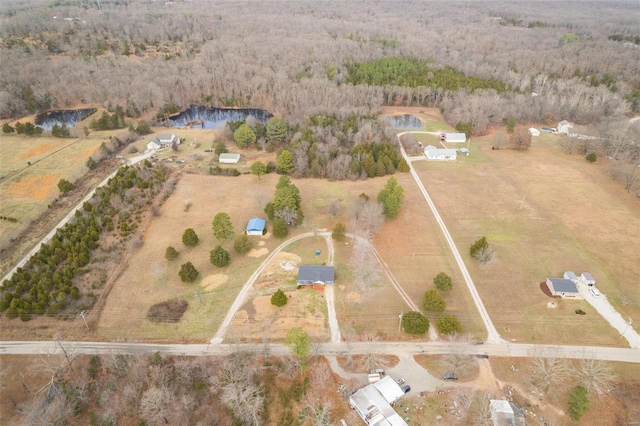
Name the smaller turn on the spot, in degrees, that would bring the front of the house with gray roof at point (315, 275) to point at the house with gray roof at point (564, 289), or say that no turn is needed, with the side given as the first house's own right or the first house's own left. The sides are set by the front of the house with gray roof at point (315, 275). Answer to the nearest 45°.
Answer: approximately 90° to the first house's own left

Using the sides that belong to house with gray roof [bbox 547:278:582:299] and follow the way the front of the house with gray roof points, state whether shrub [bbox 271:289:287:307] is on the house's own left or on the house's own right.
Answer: on the house's own right

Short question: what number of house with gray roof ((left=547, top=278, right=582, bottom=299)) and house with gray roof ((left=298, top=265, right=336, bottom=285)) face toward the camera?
2

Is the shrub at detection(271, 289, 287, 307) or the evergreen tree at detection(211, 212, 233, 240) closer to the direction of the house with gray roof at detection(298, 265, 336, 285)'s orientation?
the shrub

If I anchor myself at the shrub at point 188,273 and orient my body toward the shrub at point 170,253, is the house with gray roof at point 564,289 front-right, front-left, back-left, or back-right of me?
back-right

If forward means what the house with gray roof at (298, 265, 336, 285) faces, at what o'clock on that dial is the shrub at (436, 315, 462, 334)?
The shrub is roughly at 10 o'clock from the house with gray roof.

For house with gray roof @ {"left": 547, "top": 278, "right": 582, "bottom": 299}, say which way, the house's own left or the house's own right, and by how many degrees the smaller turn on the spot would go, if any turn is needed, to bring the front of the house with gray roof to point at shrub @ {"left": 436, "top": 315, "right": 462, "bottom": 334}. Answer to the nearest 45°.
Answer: approximately 45° to the house's own right

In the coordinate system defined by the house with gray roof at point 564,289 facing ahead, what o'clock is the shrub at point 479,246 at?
The shrub is roughly at 3 o'clock from the house with gray roof.

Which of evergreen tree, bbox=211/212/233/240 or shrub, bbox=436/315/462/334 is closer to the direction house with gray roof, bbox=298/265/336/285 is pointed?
the shrub

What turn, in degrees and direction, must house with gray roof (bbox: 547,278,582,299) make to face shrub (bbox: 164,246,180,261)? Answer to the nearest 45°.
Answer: approximately 45° to its right

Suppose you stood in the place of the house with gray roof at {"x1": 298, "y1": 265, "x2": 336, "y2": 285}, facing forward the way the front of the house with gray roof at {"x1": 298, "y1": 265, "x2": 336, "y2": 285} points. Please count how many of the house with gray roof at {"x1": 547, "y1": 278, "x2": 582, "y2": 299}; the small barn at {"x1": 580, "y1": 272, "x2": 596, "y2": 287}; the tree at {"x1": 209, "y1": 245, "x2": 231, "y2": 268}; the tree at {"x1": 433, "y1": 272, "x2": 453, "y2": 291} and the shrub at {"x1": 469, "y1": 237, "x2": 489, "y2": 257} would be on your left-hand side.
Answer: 4

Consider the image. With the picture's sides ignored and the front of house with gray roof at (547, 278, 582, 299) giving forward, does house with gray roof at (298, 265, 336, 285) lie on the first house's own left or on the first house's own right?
on the first house's own right

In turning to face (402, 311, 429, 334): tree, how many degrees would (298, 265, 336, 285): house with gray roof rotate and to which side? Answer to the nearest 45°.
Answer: approximately 45° to its left

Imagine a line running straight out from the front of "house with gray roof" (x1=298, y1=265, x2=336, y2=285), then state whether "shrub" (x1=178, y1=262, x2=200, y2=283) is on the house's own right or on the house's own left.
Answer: on the house's own right
